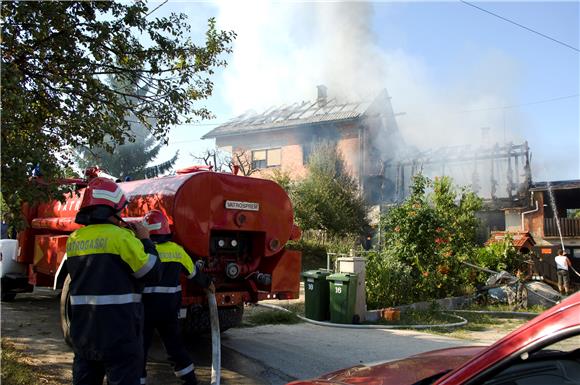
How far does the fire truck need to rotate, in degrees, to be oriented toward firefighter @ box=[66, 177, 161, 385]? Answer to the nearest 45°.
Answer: approximately 135° to its left

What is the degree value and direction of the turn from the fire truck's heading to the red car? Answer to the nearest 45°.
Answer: approximately 135° to its left

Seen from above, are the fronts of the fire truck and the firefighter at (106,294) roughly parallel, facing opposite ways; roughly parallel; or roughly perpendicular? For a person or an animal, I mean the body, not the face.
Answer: roughly perpendicular

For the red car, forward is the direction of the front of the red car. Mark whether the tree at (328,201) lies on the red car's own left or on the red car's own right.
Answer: on the red car's own right

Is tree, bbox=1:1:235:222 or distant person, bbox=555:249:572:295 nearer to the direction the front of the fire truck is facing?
the tree

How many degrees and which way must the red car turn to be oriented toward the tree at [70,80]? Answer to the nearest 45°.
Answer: approximately 45° to its right

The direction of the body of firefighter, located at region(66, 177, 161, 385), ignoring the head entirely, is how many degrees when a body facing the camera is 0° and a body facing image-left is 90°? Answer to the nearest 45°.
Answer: approximately 225°

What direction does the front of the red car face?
to the viewer's left

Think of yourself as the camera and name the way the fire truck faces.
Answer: facing away from the viewer and to the left of the viewer

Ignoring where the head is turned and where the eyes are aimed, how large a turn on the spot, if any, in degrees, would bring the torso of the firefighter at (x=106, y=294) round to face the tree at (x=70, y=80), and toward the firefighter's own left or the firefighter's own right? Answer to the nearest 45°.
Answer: approximately 45° to the firefighter's own left

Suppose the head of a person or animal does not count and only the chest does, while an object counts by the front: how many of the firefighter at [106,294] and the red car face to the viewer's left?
1

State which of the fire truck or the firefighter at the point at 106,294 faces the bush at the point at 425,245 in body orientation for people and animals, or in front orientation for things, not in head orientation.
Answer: the firefighter

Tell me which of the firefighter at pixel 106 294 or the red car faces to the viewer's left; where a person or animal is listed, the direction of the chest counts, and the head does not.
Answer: the red car

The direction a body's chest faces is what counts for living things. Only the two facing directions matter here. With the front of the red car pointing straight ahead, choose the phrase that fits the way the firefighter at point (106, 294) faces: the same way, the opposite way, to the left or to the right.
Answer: to the right
